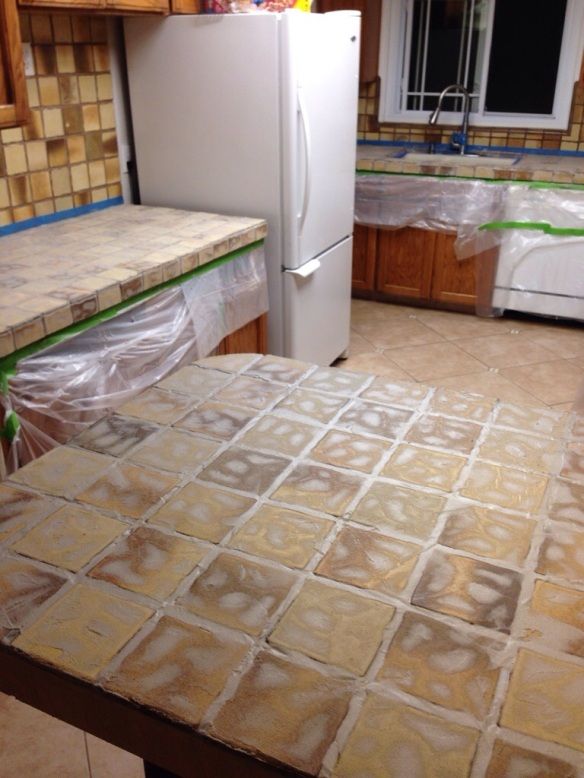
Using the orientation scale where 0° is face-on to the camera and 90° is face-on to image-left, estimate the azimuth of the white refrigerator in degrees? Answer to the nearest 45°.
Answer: approximately 315°

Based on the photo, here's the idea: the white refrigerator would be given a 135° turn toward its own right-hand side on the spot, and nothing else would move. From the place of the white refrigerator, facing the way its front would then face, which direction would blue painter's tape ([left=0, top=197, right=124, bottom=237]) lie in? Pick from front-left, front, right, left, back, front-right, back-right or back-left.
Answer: front

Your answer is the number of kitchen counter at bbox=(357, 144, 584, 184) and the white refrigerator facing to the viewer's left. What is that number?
0

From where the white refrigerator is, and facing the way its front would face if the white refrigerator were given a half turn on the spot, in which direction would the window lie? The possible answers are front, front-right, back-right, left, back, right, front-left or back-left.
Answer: right

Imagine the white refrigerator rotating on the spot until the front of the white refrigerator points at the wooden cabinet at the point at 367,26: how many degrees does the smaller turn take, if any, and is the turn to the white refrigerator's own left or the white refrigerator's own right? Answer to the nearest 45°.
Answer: approximately 135° to the white refrigerator's own left

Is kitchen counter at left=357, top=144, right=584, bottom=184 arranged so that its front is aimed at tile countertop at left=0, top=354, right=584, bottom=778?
yes

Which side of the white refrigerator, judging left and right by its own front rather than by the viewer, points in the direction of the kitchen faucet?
left

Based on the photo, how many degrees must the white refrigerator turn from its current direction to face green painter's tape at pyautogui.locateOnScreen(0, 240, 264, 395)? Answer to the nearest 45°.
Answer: approximately 90° to its right

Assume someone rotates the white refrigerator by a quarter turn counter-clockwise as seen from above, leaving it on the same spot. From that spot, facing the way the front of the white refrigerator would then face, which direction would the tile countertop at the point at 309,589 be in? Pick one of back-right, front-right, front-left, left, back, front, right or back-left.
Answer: back-right

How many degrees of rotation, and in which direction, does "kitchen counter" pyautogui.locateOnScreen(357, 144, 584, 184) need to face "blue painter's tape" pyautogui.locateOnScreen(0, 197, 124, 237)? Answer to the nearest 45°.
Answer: approximately 45° to its right

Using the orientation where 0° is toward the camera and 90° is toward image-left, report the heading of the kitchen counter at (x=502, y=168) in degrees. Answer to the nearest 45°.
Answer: approximately 0°

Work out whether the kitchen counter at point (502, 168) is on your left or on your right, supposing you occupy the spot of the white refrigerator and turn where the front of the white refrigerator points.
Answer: on your left

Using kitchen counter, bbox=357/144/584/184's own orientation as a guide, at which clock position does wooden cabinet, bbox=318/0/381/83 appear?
The wooden cabinet is roughly at 4 o'clock from the kitchen counter.
